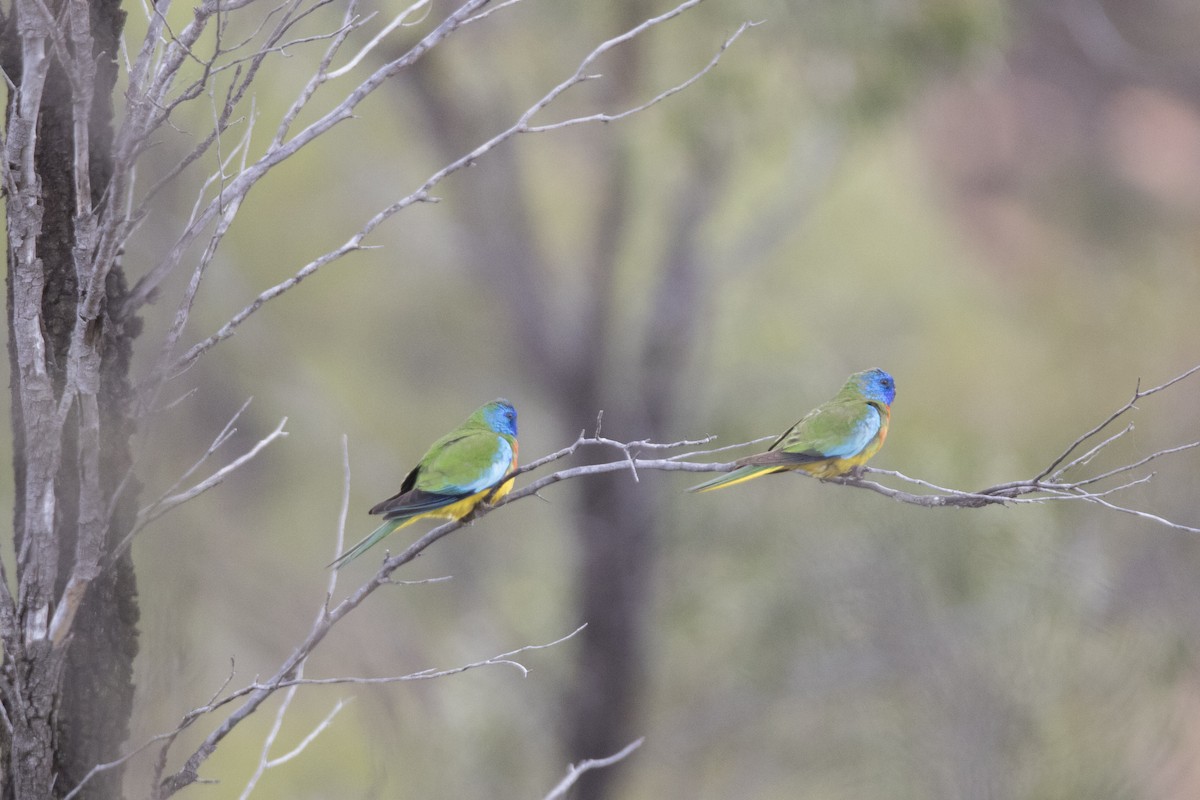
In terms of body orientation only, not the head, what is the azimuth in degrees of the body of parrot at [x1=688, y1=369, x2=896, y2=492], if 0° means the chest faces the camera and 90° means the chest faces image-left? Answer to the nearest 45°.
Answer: approximately 270°

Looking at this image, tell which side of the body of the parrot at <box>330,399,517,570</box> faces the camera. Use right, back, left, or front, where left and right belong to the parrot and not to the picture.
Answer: right

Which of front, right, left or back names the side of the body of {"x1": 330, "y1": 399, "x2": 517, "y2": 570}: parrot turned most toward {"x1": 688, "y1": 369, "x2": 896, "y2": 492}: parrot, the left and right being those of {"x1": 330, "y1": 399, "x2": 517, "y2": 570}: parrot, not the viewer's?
front

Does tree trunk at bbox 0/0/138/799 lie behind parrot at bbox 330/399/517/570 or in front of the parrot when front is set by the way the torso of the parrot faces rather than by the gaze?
behind

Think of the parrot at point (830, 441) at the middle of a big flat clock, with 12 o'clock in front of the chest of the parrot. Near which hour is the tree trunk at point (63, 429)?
The tree trunk is roughly at 5 o'clock from the parrot.

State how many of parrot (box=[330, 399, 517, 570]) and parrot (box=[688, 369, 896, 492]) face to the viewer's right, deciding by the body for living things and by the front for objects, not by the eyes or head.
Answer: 2

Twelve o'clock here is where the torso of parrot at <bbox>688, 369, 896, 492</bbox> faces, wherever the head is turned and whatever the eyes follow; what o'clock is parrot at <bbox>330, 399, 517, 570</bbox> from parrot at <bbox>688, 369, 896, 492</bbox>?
parrot at <bbox>330, 399, 517, 570</bbox> is roughly at 6 o'clock from parrot at <bbox>688, 369, 896, 492</bbox>.
